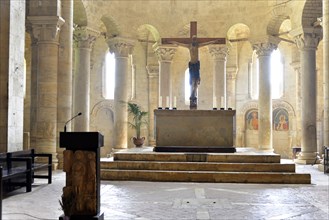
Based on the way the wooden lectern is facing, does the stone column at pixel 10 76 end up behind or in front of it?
behind

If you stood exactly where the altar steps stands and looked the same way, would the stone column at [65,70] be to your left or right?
on your right

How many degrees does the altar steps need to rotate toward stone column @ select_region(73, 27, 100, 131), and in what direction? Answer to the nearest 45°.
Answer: approximately 135° to its right

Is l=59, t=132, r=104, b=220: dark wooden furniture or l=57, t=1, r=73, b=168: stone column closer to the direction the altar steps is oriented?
the dark wooden furniture

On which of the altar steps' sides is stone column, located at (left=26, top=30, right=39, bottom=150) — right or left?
on its right

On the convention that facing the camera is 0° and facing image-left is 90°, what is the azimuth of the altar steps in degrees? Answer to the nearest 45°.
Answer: approximately 0°

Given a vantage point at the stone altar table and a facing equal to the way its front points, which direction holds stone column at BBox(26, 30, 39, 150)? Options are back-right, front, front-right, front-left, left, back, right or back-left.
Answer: right
